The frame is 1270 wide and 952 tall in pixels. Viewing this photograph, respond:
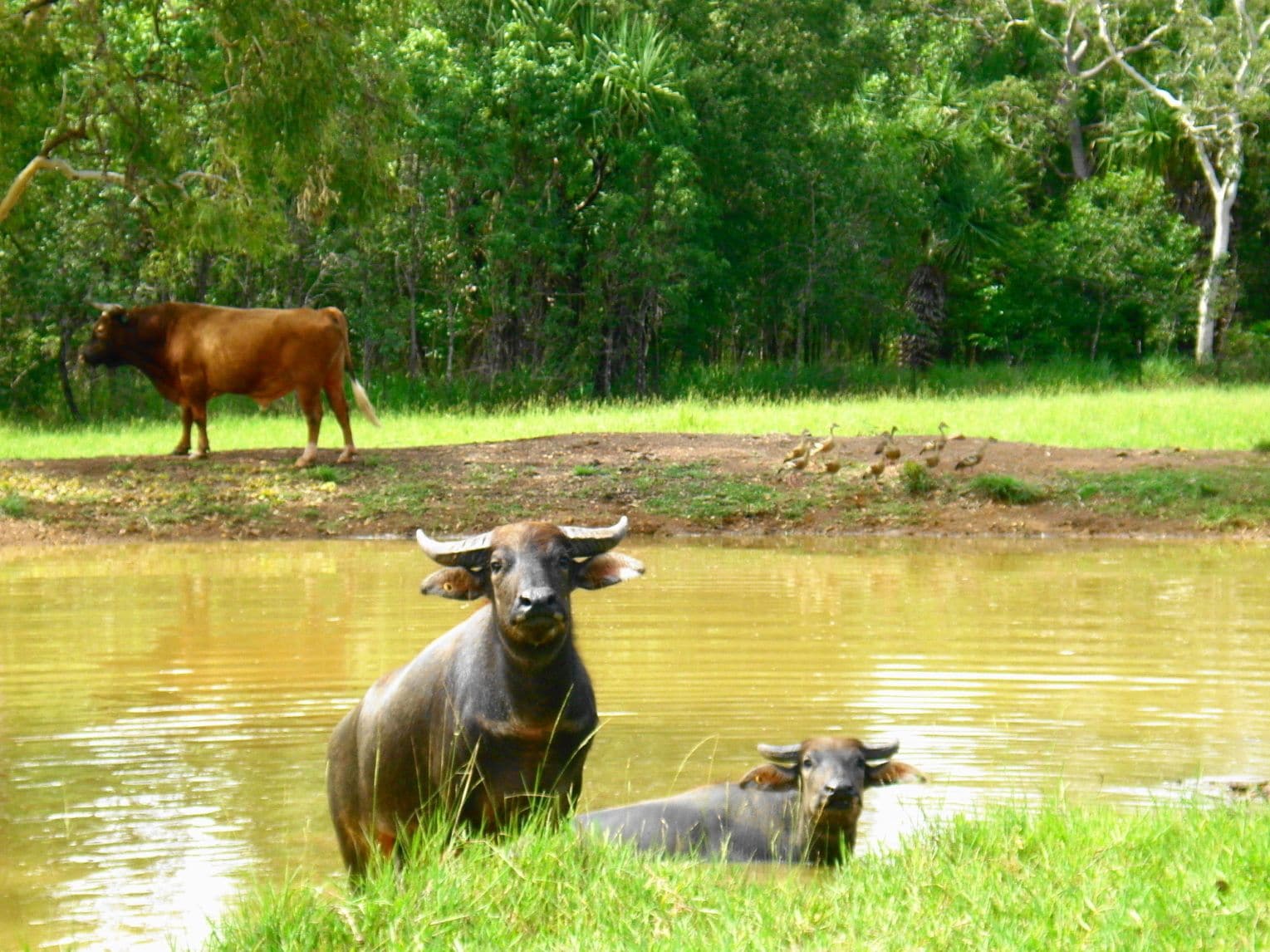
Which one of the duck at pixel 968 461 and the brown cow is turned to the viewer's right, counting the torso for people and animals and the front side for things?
the duck

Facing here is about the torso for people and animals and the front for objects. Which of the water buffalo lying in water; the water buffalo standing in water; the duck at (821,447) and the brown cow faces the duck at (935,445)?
the duck at (821,447)

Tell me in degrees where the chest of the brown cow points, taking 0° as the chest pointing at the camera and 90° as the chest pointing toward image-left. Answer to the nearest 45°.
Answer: approximately 90°

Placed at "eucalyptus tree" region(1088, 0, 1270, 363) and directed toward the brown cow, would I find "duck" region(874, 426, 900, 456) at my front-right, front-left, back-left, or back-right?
front-left

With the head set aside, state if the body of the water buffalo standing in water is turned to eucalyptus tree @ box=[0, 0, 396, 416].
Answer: no

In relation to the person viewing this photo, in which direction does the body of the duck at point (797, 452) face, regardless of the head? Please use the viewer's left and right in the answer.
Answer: facing to the right of the viewer

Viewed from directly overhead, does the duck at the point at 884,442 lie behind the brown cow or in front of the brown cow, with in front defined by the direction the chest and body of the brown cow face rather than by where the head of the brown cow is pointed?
behind

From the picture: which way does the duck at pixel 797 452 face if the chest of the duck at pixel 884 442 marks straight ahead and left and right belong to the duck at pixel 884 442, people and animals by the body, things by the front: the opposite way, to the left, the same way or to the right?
the same way

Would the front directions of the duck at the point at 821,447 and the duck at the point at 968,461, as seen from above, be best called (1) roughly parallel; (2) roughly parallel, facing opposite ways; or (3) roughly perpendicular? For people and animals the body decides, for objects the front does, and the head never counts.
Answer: roughly parallel

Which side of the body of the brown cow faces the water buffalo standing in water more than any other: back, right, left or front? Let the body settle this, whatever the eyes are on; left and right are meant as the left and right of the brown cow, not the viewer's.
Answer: left

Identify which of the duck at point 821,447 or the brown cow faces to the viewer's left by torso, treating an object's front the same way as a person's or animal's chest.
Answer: the brown cow

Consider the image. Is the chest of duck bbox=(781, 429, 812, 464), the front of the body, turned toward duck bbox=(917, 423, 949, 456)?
yes

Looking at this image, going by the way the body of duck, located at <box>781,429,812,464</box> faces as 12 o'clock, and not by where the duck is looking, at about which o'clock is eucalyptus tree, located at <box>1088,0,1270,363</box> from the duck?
The eucalyptus tree is roughly at 10 o'clock from the duck.

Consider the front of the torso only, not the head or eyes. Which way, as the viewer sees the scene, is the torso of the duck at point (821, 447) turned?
to the viewer's right

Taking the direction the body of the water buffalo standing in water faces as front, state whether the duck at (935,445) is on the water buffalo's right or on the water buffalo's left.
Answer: on the water buffalo's left

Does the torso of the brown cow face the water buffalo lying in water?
no
